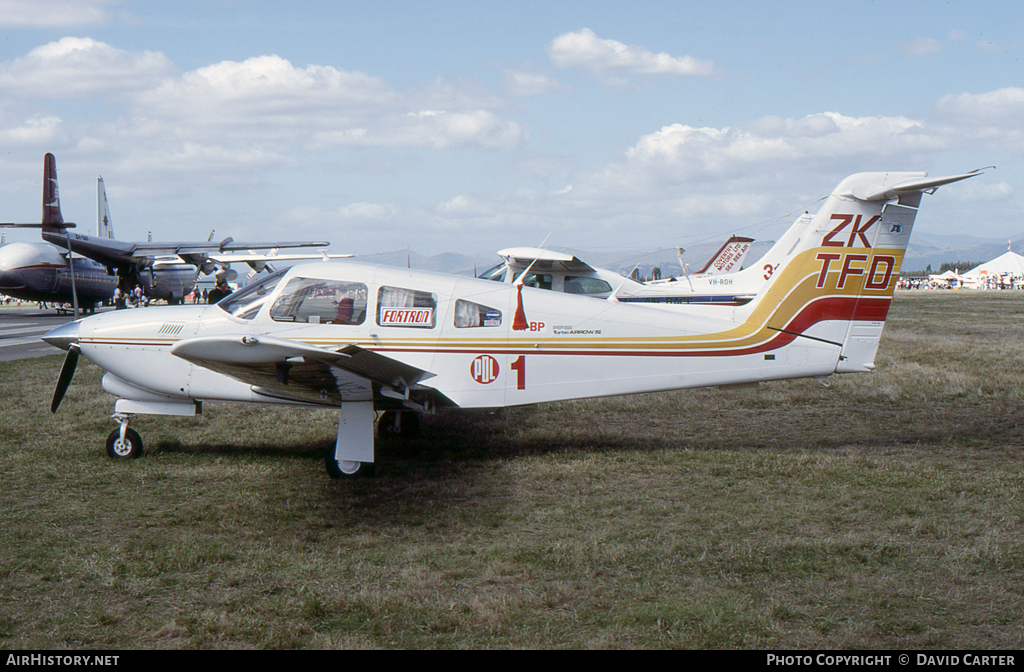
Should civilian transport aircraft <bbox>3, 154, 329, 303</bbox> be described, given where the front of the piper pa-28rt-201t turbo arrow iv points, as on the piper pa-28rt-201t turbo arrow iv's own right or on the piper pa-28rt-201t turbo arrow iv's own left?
on the piper pa-28rt-201t turbo arrow iv's own right

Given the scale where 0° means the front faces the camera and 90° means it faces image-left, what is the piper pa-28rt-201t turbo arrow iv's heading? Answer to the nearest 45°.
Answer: approximately 90°
